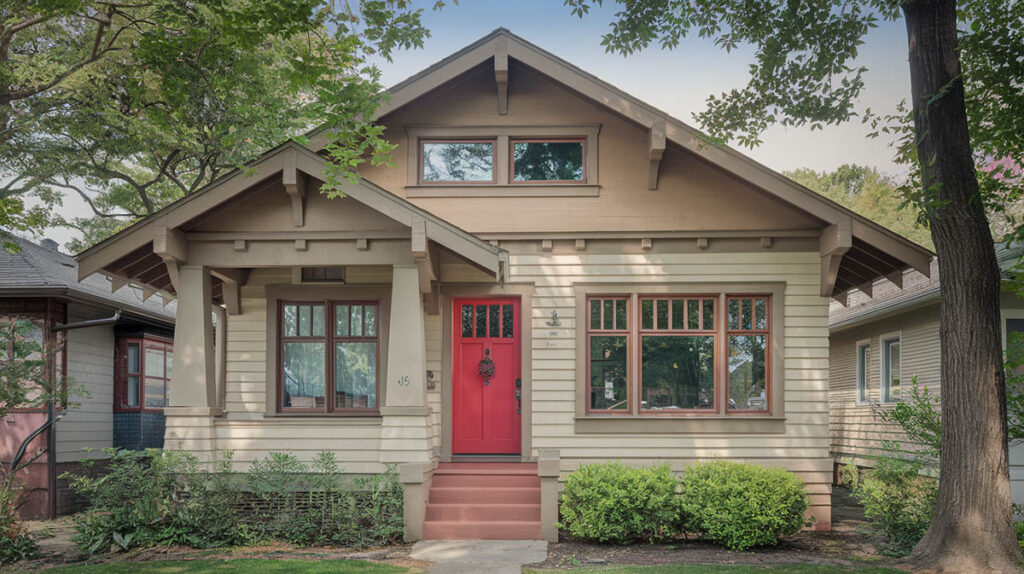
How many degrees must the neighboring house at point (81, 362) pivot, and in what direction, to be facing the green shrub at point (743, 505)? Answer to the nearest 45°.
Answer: approximately 45° to its left

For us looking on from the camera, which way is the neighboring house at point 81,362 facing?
facing the viewer

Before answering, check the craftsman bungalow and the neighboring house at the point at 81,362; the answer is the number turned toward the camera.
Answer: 2

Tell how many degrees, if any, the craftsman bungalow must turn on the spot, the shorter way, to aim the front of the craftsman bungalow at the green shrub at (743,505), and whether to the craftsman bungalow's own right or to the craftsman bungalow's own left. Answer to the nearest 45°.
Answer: approximately 45° to the craftsman bungalow's own left

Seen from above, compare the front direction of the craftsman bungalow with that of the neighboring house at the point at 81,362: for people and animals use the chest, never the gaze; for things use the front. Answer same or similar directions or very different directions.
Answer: same or similar directions

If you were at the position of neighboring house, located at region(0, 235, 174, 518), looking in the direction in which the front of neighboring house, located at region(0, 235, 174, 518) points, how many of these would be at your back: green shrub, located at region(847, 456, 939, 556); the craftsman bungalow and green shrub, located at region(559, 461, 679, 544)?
0

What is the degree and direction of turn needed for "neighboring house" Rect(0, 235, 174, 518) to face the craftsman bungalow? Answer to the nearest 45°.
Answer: approximately 45° to its left

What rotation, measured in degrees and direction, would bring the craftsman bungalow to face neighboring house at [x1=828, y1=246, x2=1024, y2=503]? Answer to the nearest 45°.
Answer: approximately 135° to its left

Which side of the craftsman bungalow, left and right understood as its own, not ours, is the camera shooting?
front

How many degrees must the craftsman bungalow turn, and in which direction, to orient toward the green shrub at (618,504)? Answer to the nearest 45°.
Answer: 0° — it already faces it

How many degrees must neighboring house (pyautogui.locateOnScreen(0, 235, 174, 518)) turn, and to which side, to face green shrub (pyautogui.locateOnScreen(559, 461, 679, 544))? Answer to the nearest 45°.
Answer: approximately 45° to its left

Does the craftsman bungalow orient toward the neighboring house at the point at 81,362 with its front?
no
